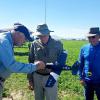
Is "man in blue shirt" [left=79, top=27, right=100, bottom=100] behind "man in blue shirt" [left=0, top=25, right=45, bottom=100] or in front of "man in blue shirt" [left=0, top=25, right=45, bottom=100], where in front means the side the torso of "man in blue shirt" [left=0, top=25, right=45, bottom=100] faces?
in front

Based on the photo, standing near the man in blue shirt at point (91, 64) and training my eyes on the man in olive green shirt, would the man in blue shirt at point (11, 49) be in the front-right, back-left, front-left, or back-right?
front-left

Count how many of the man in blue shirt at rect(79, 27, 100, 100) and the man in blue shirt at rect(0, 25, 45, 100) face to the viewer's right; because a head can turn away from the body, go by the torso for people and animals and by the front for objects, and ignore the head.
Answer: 1

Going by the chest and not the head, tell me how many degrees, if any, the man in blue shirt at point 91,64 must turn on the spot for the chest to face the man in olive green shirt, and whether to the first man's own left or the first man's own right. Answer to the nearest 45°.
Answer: approximately 45° to the first man's own right

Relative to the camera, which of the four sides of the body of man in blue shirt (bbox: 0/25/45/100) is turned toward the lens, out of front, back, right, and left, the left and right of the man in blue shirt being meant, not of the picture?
right

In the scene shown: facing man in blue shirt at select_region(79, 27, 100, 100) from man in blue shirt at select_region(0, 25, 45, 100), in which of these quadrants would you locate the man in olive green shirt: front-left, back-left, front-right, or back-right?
front-left

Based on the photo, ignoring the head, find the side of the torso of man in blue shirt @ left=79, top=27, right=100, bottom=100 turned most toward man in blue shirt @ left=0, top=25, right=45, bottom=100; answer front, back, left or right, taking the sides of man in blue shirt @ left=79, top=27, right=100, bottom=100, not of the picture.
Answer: front

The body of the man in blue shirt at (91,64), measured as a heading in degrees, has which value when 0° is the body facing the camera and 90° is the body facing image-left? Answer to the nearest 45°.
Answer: approximately 45°

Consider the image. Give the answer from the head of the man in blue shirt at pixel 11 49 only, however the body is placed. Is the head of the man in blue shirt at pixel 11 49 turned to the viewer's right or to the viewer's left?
to the viewer's right
